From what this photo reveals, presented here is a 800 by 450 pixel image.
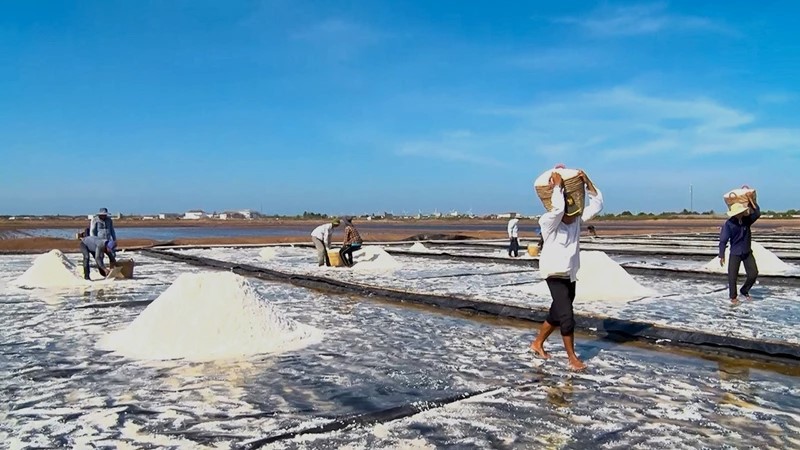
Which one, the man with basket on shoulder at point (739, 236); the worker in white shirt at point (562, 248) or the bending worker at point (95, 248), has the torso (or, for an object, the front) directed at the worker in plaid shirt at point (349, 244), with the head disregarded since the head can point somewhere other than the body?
the bending worker at point (95, 248)

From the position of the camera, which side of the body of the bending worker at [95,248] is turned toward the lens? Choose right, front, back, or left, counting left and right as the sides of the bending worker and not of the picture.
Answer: right

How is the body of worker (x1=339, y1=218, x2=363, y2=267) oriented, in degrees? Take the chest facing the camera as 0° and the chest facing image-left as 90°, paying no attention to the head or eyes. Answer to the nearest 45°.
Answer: approximately 90°

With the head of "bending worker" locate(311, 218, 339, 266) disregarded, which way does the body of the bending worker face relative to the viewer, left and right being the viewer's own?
facing to the right of the viewer

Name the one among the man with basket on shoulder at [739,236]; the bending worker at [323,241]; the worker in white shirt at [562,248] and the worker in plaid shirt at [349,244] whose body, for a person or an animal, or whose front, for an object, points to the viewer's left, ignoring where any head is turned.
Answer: the worker in plaid shirt at [349,244]

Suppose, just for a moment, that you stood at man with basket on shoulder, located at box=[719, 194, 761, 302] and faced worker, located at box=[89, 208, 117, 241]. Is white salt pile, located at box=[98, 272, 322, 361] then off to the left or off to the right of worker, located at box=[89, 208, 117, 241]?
left

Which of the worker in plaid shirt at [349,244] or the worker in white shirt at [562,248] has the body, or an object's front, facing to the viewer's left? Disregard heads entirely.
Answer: the worker in plaid shirt

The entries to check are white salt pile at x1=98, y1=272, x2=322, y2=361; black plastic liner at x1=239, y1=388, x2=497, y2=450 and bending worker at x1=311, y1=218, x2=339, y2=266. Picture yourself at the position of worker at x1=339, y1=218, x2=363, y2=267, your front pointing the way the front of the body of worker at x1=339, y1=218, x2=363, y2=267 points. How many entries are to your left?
2

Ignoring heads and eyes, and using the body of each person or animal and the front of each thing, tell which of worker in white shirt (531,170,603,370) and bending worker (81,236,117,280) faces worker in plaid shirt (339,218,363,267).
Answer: bending worker (81,236,117,280)

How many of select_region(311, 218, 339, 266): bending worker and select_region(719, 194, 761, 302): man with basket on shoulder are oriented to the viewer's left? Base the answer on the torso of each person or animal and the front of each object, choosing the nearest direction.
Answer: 0

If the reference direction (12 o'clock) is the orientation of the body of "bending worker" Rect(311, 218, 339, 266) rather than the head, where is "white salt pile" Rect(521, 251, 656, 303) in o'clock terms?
The white salt pile is roughly at 2 o'clock from the bending worker.

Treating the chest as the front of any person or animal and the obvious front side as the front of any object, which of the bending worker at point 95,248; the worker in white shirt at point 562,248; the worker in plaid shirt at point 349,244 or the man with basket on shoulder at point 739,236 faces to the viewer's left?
the worker in plaid shirt at point 349,244

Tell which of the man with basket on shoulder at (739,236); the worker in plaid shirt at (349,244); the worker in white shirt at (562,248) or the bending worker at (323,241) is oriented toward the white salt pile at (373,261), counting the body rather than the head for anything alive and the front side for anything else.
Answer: the bending worker at (323,241)

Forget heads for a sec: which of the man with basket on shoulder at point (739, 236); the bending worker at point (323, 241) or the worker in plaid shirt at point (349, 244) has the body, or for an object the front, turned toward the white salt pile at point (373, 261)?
the bending worker at point (323, 241)
